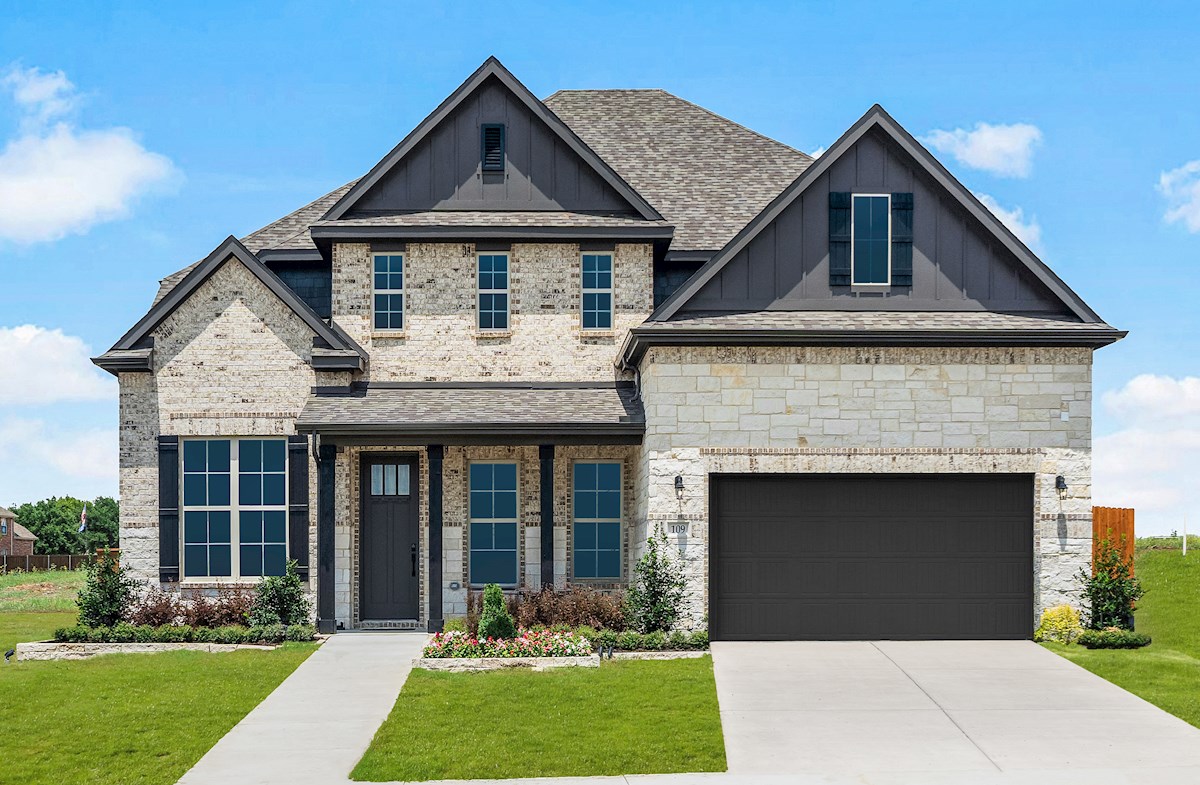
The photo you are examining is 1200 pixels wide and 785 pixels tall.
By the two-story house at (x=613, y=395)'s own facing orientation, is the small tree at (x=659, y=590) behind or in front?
in front

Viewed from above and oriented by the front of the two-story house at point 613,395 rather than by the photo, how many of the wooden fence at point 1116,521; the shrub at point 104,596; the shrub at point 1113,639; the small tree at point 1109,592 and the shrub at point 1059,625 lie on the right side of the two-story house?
1

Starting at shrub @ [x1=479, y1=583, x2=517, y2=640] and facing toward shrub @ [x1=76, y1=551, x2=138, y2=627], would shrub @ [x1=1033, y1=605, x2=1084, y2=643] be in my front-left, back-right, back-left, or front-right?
back-right

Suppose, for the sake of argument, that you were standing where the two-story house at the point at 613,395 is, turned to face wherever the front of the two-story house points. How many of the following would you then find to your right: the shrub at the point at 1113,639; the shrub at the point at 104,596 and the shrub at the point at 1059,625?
1

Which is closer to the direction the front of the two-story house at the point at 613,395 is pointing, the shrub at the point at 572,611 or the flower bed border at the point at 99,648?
the shrub

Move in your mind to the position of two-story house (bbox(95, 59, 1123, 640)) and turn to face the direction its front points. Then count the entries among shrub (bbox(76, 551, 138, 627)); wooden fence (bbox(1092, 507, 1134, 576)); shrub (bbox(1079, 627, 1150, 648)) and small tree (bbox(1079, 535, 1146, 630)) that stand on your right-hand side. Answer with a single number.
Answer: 1

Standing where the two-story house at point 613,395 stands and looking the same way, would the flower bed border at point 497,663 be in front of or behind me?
in front

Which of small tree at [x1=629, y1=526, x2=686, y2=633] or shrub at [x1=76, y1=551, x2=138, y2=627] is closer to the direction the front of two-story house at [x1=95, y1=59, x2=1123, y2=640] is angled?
the small tree

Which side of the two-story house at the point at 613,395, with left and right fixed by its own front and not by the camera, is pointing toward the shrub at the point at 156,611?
right

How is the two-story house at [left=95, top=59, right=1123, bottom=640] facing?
toward the camera
